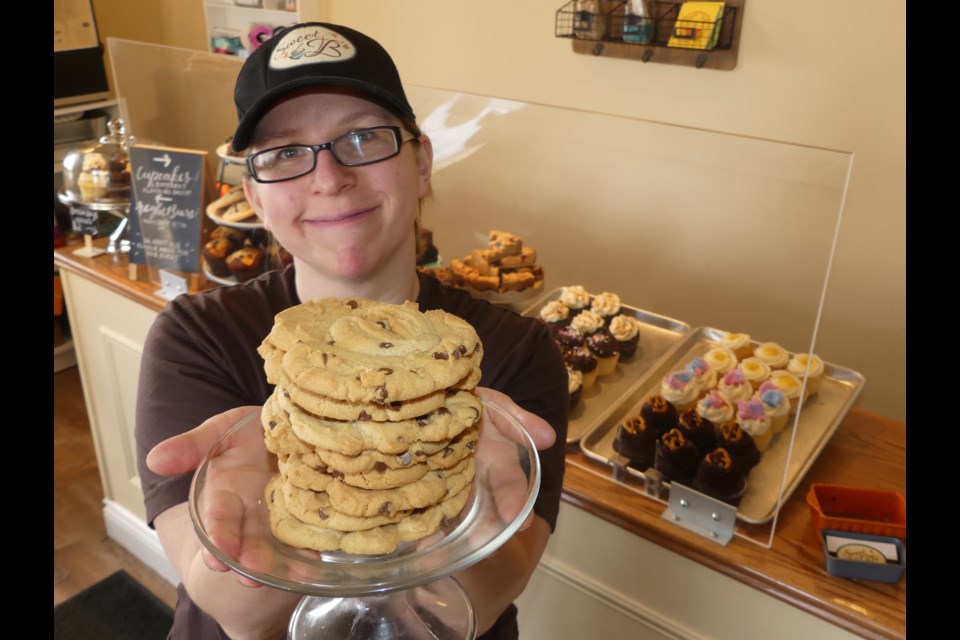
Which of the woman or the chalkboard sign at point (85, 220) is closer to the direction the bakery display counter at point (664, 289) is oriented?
the woman

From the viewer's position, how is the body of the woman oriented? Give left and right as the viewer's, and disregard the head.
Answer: facing the viewer

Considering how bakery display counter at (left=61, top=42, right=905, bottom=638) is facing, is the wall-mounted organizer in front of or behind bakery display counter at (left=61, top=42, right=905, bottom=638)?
behind

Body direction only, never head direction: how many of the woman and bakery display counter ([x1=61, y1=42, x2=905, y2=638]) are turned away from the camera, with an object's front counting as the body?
0

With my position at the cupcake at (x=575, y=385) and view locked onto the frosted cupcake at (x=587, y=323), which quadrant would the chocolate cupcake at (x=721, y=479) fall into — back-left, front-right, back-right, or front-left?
back-right

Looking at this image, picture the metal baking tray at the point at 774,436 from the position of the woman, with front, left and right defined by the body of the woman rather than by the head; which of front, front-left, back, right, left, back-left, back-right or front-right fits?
left

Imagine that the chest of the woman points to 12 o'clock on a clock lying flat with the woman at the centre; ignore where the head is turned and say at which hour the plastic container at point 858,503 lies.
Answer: The plastic container is roughly at 9 o'clock from the woman.

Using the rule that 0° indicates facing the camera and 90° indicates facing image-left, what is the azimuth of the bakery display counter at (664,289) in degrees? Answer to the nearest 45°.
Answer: approximately 45°
